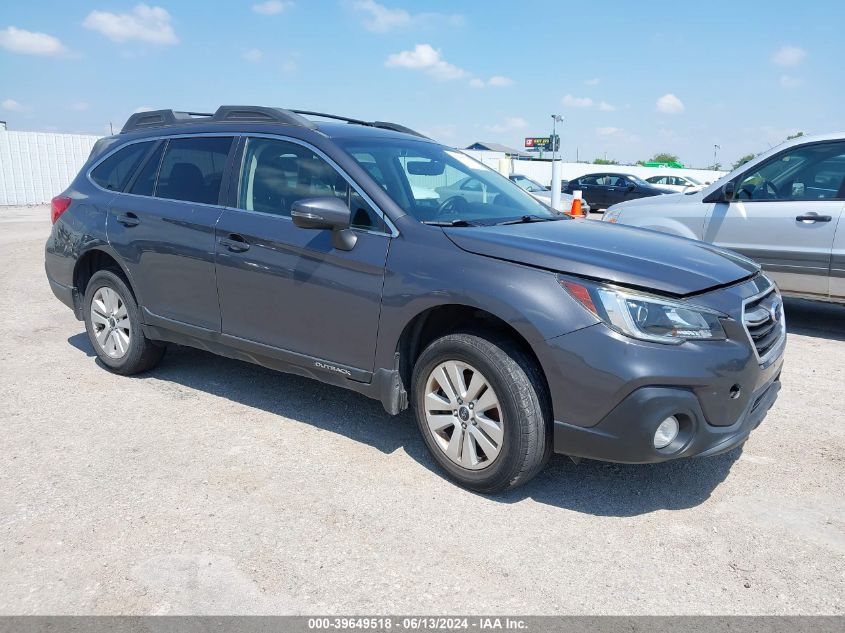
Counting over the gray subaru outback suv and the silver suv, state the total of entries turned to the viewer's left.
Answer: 1

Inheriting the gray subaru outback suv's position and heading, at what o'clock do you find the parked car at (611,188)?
The parked car is roughly at 8 o'clock from the gray subaru outback suv.

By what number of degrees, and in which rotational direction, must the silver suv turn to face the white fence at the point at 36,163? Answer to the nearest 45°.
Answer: approximately 45° to its right

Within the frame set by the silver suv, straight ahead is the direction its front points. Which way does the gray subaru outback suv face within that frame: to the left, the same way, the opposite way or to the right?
the opposite way

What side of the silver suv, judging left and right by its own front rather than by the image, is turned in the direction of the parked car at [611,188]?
right

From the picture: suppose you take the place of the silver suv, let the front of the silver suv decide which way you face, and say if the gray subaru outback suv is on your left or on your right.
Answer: on your left

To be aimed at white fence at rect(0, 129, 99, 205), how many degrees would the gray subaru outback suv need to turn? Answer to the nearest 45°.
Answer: approximately 180°

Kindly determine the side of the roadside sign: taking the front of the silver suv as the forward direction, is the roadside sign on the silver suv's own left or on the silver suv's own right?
on the silver suv's own right

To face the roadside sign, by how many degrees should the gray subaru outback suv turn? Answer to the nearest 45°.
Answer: approximately 135° to its left

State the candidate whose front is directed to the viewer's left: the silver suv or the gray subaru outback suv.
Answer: the silver suv

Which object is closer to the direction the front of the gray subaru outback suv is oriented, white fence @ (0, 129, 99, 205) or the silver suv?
the silver suv

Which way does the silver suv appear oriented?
to the viewer's left

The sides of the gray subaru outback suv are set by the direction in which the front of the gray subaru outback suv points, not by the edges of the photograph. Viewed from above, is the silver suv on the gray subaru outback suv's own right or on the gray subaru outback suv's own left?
on the gray subaru outback suv's own left

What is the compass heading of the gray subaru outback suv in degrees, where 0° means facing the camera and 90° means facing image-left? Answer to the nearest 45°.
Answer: approximately 315°
